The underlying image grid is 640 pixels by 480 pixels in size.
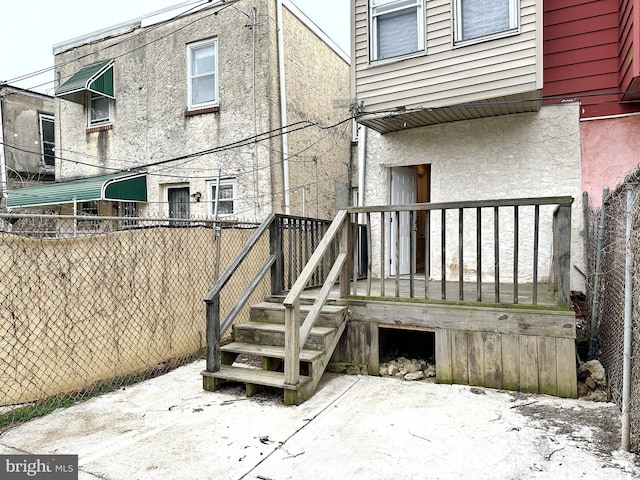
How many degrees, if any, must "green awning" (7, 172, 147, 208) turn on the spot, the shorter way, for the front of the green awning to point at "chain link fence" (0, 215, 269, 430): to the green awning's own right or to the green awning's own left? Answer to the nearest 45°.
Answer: approximately 45° to the green awning's own left

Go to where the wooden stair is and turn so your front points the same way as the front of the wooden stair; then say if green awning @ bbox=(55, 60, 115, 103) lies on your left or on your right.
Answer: on your right

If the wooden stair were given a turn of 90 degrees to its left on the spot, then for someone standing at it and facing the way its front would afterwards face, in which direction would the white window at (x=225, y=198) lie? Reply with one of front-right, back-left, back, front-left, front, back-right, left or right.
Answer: back-left

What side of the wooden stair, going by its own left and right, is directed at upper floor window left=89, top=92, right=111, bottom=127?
right

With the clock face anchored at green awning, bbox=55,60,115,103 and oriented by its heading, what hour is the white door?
The white door is roughly at 9 o'clock from the green awning.

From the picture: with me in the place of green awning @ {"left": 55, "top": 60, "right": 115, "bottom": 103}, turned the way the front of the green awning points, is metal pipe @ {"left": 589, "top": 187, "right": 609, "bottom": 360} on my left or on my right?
on my left

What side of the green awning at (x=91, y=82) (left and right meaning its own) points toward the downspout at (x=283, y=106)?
left

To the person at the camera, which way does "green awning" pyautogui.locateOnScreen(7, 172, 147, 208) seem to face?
facing the viewer and to the left of the viewer

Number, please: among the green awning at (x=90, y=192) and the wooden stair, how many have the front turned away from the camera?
0

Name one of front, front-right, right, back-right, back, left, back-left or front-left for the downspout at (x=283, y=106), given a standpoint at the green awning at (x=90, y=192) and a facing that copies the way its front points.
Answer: left

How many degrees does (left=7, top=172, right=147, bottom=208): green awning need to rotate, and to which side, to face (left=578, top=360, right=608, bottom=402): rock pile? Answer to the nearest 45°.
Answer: approximately 90° to its left

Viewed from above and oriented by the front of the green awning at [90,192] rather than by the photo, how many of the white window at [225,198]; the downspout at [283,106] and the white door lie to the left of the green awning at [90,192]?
3
